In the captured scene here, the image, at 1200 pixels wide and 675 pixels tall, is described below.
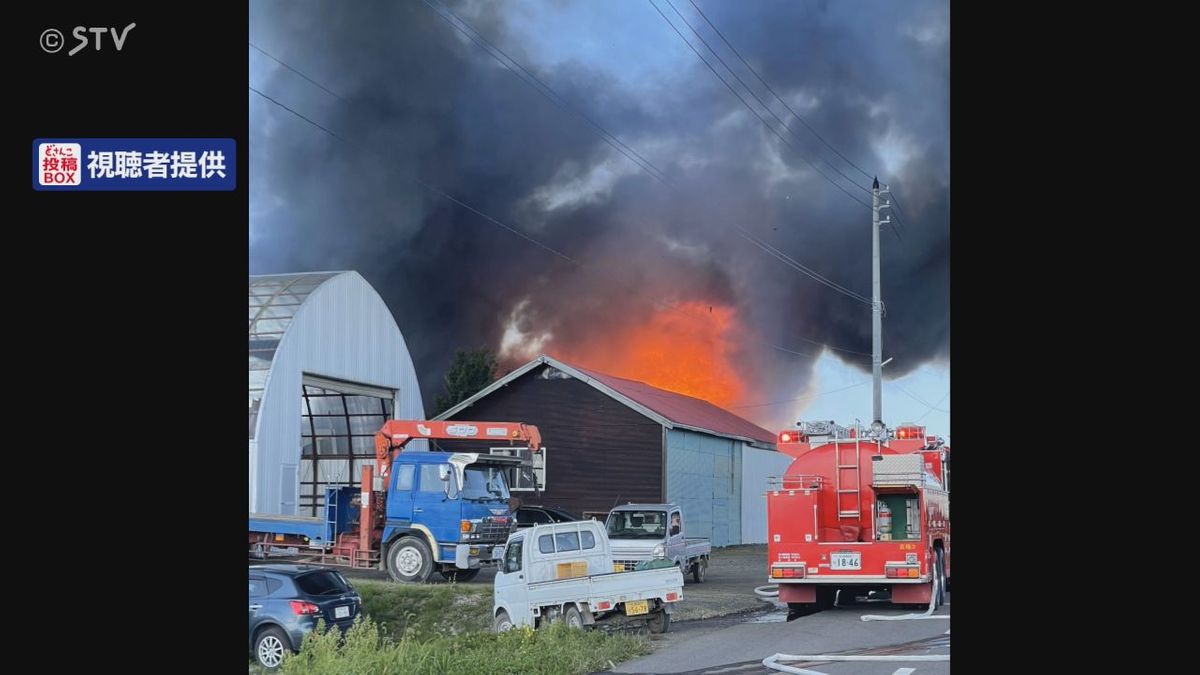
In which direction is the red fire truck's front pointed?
away from the camera

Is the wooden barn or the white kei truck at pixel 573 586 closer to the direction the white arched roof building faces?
the white kei truck

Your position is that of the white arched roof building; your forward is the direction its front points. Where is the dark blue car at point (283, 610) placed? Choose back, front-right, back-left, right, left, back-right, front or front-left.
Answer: front-right

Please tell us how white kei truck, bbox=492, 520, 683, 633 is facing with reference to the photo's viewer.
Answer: facing away from the viewer and to the left of the viewer

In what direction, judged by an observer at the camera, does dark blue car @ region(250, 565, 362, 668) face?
facing away from the viewer and to the left of the viewer

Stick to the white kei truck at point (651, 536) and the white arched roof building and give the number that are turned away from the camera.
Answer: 0

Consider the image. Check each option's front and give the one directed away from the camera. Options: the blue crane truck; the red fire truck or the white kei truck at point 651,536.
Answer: the red fire truck

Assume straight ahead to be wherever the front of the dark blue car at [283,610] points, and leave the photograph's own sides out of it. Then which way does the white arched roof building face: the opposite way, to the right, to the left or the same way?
the opposite way

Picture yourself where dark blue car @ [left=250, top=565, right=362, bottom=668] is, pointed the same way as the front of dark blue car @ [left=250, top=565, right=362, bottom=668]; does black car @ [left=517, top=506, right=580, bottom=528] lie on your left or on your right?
on your right

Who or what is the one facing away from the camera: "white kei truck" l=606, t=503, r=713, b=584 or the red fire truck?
the red fire truck
